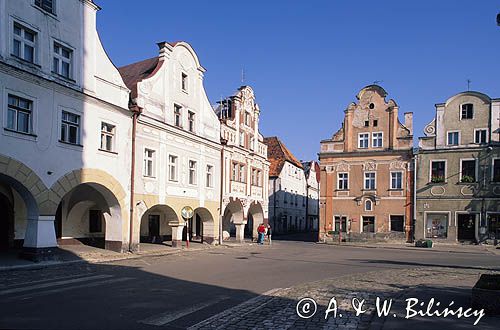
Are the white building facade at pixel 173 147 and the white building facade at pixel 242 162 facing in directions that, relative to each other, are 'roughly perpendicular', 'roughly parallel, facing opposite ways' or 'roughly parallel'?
roughly parallel

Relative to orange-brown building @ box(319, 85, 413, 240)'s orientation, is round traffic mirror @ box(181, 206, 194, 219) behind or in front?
in front

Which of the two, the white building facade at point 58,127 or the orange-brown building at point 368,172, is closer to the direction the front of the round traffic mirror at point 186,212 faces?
the white building facade

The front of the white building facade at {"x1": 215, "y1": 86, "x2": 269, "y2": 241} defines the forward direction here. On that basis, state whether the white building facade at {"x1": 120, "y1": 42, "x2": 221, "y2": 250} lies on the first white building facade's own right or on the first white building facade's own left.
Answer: on the first white building facade's own right

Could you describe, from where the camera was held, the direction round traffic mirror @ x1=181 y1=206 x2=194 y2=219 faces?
facing the viewer

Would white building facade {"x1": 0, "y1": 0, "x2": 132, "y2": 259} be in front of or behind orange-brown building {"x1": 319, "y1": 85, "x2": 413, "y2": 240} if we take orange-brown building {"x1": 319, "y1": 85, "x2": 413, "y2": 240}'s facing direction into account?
in front

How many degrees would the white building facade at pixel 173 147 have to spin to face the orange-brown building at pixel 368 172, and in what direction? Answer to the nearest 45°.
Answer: approximately 90° to its left

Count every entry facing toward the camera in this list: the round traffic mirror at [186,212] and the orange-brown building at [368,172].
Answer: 2
